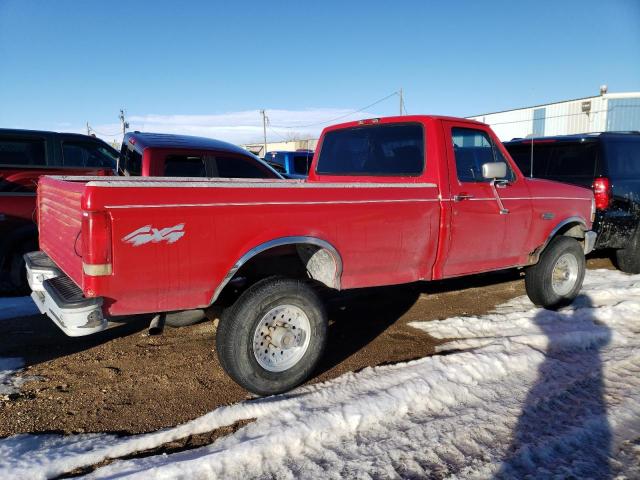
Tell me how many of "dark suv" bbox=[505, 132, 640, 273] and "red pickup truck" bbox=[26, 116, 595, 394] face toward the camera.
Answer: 0

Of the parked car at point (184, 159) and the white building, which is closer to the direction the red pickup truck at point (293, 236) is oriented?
the white building

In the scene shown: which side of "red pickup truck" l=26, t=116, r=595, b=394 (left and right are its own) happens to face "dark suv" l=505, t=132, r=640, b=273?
front

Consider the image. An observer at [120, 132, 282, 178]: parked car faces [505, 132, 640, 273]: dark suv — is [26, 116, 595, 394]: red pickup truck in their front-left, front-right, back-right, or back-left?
front-right

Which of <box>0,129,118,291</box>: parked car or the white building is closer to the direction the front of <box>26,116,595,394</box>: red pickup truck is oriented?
the white building

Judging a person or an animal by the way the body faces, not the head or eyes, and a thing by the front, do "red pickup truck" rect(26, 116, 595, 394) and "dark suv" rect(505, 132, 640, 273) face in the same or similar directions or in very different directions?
same or similar directions

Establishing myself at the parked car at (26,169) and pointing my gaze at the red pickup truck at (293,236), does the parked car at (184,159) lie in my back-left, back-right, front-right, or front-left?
front-left

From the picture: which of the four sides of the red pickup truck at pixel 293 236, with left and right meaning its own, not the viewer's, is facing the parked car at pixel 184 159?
left

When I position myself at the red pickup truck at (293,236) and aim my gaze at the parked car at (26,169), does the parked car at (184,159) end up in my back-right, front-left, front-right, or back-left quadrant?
front-right

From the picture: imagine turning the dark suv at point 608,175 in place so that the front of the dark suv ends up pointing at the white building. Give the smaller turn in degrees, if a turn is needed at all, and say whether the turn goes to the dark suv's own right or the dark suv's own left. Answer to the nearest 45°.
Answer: approximately 45° to the dark suv's own left

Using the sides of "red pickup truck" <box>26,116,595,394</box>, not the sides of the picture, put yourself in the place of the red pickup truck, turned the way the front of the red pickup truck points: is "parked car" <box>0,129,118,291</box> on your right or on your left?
on your left

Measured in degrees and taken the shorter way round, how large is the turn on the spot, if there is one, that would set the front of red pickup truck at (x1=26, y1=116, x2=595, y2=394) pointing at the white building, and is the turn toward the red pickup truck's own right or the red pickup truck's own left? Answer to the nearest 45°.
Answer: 0° — it already faces it

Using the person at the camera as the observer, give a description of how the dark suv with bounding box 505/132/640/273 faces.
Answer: facing away from the viewer and to the right of the viewer

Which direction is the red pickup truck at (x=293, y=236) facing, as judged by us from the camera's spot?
facing away from the viewer and to the right of the viewer
